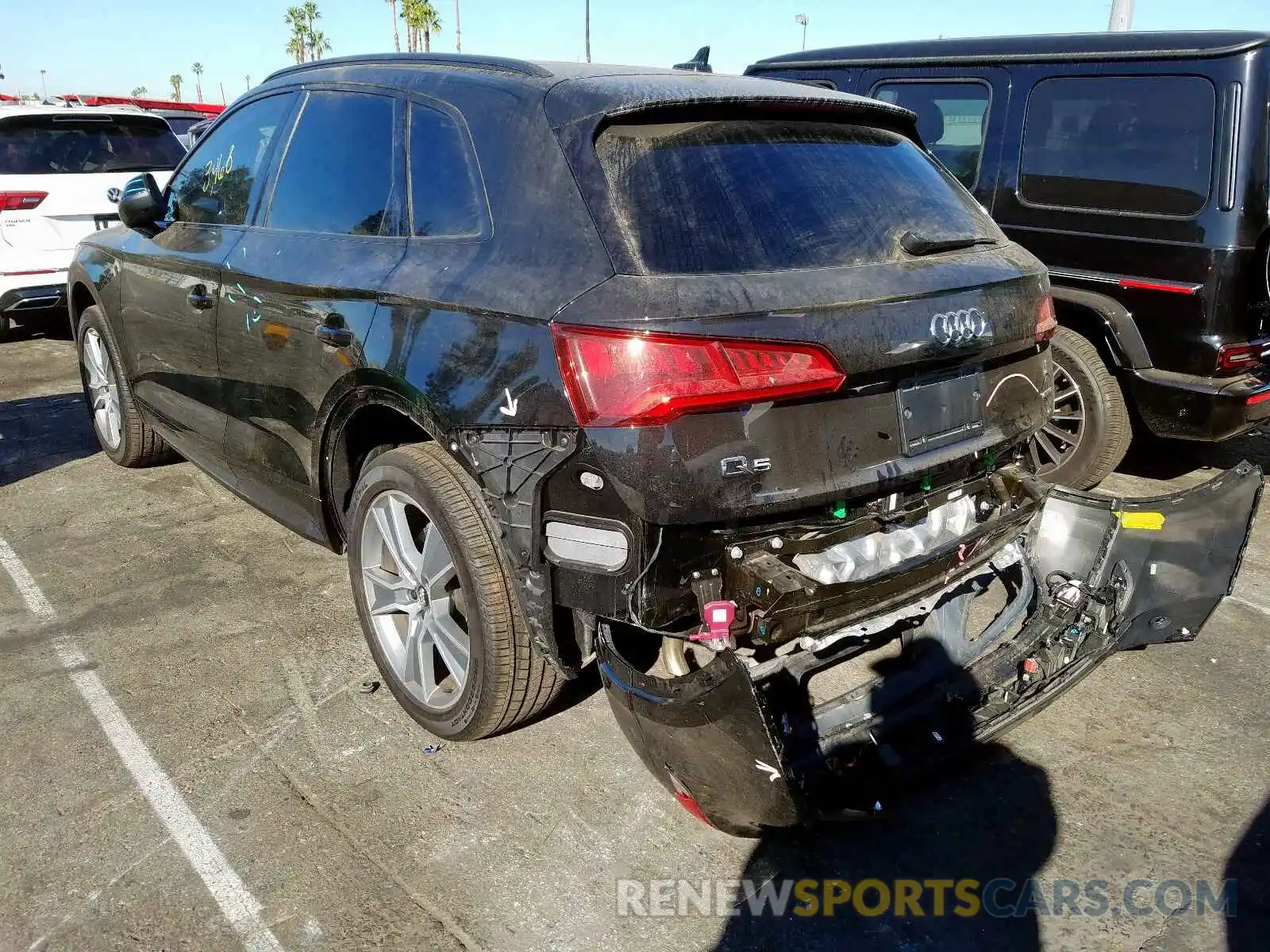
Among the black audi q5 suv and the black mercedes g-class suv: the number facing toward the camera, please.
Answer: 0

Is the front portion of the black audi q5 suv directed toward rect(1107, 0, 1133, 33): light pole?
no

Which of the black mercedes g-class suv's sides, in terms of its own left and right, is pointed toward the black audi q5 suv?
left

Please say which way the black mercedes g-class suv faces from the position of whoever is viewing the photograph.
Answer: facing away from the viewer and to the left of the viewer

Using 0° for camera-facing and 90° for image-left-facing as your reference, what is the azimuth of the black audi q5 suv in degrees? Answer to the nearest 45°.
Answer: approximately 135°

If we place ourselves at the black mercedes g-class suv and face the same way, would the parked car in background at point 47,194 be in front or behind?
in front

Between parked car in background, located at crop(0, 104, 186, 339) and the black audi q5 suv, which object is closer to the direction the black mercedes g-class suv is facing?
the parked car in background

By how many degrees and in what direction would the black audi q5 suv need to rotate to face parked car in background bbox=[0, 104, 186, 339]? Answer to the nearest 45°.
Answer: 0° — it already faces it

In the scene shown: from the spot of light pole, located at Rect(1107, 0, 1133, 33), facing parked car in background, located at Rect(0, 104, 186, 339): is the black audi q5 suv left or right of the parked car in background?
left

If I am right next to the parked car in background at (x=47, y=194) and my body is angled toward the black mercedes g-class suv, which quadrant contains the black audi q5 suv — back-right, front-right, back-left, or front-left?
front-right

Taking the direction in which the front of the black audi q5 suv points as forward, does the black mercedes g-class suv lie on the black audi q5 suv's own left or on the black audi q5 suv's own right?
on the black audi q5 suv's own right

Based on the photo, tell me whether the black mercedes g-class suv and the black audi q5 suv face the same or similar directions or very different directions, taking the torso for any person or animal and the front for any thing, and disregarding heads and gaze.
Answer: same or similar directions

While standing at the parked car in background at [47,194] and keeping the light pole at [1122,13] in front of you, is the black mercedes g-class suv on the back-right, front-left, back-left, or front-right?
front-right
